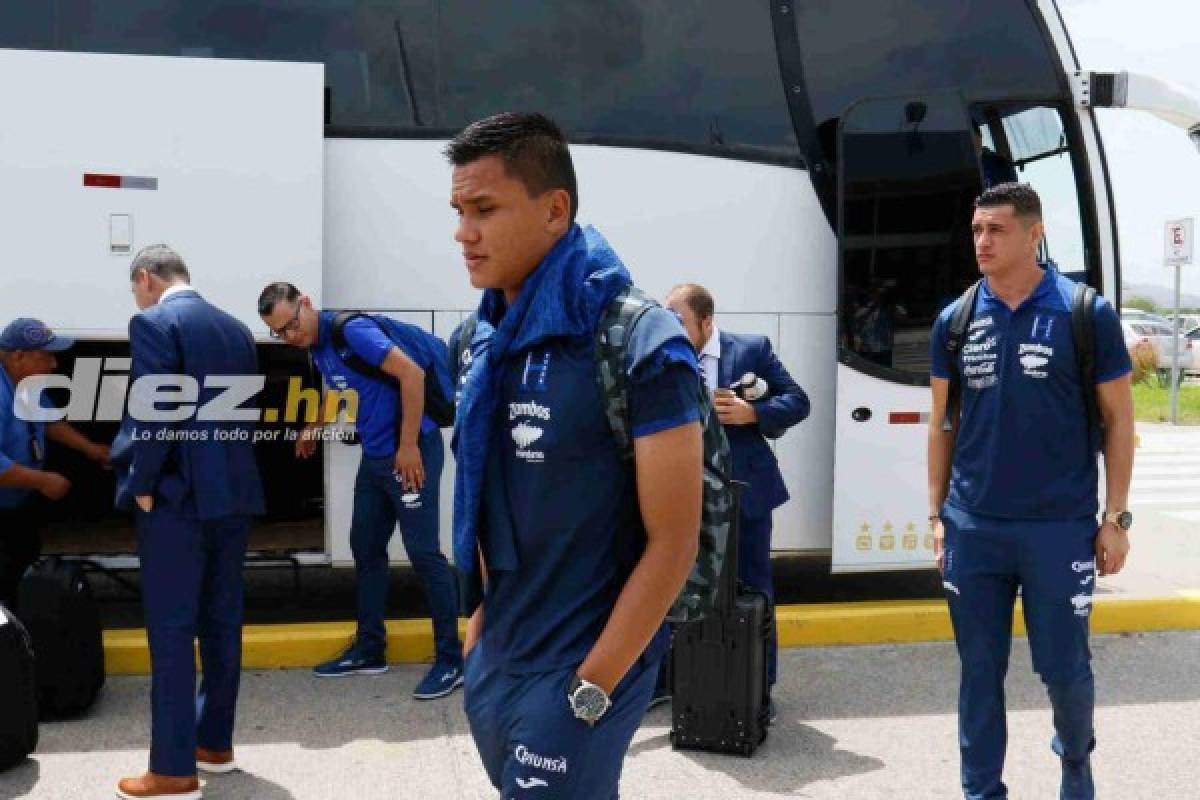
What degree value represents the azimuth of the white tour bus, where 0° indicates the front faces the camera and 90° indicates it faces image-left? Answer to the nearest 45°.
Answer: approximately 270°

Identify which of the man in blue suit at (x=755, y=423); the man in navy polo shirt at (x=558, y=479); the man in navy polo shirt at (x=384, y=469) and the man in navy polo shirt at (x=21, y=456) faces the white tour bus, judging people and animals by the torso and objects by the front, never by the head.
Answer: the man in navy polo shirt at (x=21, y=456)

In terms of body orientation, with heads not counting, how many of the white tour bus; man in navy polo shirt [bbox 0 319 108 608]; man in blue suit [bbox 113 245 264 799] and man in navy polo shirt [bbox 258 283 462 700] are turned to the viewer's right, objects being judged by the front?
2

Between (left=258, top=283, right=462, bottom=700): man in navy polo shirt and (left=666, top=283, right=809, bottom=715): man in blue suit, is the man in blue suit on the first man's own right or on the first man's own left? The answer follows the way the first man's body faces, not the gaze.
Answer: on the first man's own left

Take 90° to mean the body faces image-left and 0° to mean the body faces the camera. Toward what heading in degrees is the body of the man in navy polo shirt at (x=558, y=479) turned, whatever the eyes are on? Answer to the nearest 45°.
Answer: approximately 45°

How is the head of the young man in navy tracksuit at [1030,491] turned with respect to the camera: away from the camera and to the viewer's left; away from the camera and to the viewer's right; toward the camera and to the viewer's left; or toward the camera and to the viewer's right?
toward the camera and to the viewer's left

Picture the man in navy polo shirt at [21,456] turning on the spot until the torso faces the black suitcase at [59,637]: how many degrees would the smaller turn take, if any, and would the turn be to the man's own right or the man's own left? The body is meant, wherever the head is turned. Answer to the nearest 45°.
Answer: approximately 90° to the man's own right

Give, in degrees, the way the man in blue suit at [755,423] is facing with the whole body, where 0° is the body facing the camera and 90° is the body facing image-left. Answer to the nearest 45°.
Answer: approximately 45°

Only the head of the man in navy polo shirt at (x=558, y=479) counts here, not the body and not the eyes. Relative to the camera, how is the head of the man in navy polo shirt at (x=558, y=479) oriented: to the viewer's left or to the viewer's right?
to the viewer's left

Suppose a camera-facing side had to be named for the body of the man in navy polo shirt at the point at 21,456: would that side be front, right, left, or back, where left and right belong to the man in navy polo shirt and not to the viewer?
right
